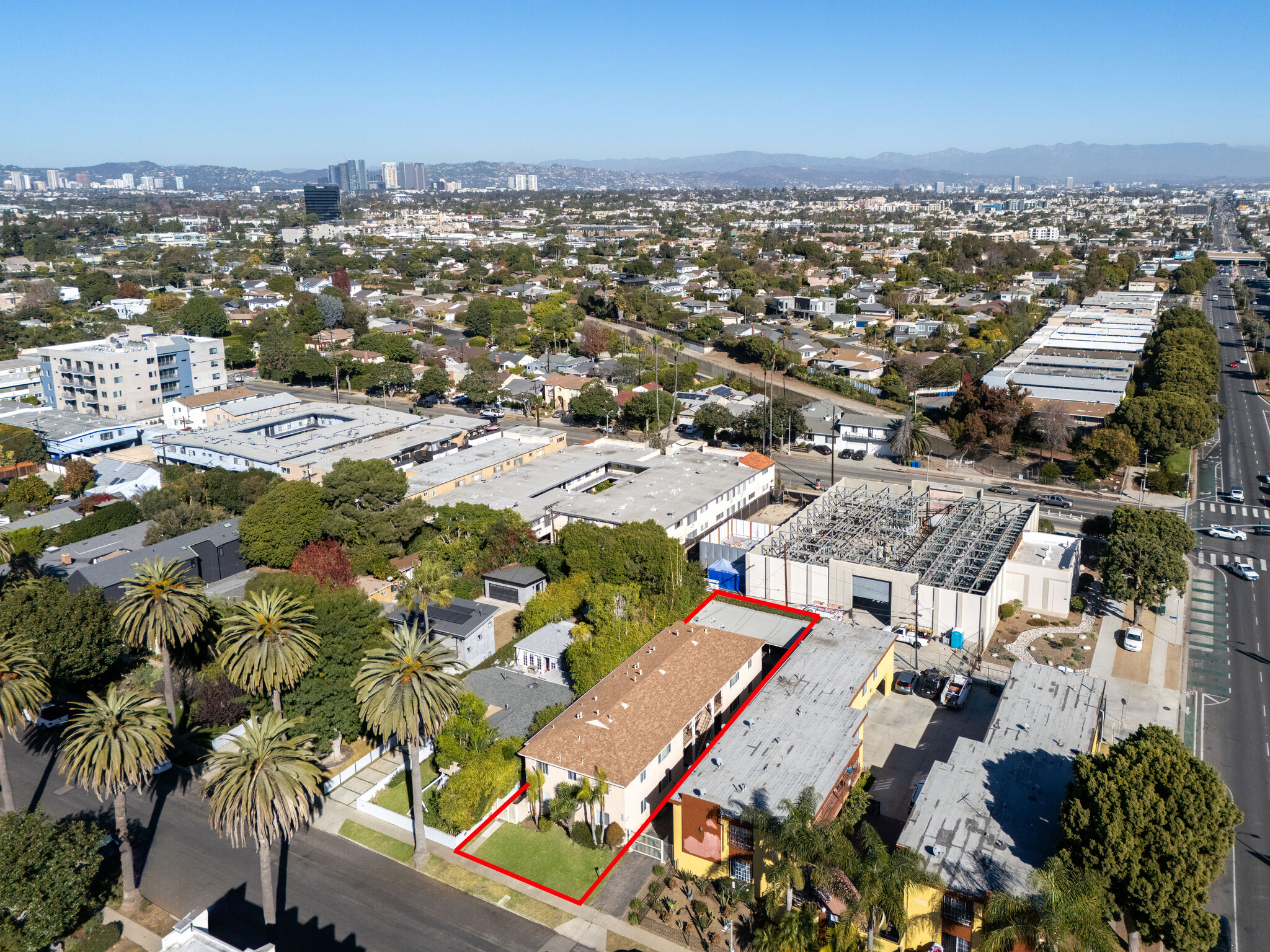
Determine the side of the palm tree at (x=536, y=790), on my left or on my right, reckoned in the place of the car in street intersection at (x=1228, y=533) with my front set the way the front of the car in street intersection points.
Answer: on my right

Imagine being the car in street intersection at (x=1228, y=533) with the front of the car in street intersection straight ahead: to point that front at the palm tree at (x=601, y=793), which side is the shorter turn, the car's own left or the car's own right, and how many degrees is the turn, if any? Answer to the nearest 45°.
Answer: approximately 90° to the car's own right

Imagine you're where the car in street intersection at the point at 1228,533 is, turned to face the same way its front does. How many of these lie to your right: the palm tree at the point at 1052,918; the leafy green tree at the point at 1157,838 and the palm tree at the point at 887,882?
3

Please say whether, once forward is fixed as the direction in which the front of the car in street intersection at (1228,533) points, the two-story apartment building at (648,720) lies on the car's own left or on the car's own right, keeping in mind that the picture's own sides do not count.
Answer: on the car's own right

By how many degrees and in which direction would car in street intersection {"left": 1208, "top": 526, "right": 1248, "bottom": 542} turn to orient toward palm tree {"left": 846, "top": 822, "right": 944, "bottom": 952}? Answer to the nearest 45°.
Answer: approximately 90° to its right

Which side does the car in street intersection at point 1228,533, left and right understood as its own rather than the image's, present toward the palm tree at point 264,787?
right
